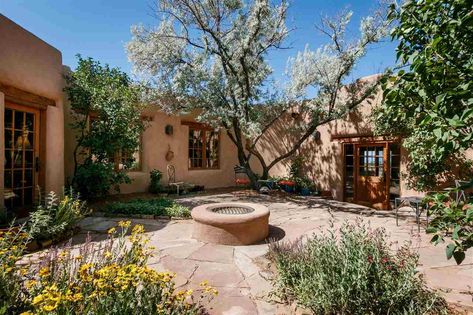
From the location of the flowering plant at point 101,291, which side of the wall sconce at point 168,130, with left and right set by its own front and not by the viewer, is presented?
front

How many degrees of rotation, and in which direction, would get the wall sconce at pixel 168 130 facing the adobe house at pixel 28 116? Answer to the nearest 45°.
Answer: approximately 45° to its right

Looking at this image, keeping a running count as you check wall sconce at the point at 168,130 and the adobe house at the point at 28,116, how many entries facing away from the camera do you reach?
0

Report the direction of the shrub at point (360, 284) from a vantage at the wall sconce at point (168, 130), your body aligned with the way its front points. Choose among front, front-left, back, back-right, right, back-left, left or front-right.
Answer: front

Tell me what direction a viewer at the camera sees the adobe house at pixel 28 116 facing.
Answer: facing the viewer and to the right of the viewer

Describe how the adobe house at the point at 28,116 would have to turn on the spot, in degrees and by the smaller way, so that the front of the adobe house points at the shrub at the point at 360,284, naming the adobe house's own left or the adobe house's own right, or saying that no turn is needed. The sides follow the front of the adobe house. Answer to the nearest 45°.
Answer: approximately 45° to the adobe house's own right

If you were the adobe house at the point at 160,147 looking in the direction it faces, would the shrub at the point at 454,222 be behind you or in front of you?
in front

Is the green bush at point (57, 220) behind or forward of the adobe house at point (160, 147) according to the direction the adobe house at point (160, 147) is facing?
forward

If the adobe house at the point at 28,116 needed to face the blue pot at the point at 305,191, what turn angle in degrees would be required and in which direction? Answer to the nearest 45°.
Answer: approximately 45° to its left

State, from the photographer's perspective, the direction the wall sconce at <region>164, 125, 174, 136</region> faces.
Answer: facing the viewer

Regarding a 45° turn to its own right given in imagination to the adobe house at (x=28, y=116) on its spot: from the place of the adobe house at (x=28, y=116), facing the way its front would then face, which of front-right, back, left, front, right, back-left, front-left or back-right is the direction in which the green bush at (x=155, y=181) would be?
back-left

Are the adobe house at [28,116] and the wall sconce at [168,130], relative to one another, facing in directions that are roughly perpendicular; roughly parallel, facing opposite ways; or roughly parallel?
roughly perpendicular

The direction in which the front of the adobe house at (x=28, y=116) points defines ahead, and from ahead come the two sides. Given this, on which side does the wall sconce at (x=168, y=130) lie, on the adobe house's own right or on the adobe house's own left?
on the adobe house's own left

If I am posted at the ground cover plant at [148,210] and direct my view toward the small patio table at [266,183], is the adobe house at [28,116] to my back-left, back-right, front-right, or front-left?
back-left

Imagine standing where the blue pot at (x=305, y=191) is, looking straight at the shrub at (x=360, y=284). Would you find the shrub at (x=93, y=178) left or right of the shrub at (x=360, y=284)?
right
